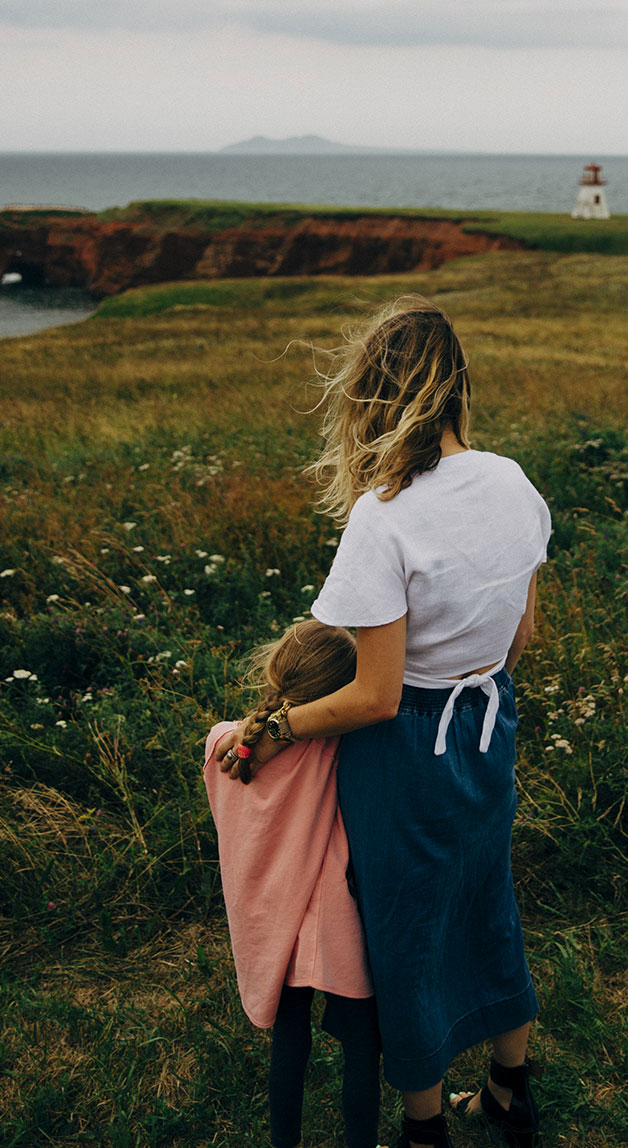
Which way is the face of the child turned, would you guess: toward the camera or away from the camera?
away from the camera

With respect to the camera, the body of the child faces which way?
away from the camera

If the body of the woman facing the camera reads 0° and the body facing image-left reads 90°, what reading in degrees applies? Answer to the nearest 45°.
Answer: approximately 135°

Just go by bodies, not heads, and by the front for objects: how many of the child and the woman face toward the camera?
0
